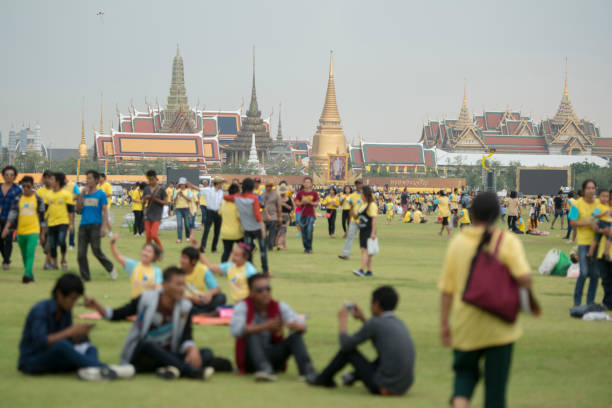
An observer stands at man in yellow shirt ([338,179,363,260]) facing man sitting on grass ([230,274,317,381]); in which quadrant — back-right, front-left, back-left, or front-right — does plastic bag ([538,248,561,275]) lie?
front-left

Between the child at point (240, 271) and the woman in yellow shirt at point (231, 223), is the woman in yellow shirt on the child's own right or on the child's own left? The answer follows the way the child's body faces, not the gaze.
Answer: on the child's own right

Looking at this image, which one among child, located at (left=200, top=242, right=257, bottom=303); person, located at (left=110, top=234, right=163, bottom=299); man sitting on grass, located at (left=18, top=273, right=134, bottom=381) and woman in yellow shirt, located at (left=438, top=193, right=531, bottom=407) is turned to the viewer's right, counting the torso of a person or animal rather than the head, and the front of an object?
the man sitting on grass

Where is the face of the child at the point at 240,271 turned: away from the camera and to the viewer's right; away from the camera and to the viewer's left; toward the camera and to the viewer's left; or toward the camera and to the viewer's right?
toward the camera and to the viewer's left

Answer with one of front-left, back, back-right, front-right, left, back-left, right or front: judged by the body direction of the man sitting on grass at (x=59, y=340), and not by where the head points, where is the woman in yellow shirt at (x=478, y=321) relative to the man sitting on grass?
front-right

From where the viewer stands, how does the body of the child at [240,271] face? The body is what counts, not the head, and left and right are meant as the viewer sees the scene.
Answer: facing the viewer and to the left of the viewer

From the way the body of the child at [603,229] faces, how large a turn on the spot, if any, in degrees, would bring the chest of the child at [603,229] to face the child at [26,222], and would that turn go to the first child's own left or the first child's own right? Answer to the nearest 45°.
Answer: approximately 90° to the first child's own right

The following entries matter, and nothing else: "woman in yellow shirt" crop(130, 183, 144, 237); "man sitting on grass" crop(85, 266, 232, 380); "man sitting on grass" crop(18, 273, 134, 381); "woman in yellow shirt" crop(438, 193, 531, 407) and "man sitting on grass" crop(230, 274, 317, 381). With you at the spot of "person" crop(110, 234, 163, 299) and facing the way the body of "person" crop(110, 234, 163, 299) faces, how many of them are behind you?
1

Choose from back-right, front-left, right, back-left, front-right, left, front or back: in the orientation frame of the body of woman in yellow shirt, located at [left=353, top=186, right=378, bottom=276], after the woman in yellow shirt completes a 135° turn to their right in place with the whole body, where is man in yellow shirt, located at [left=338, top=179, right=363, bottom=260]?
front-left

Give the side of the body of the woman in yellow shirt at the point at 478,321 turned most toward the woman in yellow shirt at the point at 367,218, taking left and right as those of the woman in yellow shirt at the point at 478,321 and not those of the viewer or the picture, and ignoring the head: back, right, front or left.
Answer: front

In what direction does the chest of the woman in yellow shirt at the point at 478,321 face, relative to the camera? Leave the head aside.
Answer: away from the camera

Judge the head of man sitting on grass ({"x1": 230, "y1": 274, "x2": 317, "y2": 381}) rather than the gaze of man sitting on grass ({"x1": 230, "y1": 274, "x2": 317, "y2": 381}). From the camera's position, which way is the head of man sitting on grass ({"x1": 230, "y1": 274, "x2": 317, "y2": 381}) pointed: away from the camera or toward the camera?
toward the camera

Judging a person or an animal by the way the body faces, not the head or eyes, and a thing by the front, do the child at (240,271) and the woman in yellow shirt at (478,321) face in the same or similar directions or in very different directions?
very different directions

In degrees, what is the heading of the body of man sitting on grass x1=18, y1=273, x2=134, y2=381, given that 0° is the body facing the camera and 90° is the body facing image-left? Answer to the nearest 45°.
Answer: approximately 270°

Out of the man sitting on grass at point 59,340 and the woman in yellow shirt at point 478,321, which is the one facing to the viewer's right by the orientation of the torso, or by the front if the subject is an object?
the man sitting on grass
